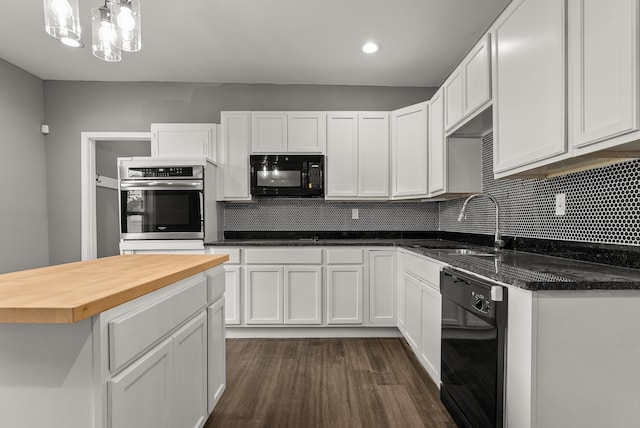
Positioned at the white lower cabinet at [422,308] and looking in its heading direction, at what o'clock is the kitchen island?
The kitchen island is roughly at 10 o'clock from the white lower cabinet.

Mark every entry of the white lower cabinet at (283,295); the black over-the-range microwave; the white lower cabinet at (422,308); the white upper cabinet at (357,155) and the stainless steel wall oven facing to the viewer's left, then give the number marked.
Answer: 1

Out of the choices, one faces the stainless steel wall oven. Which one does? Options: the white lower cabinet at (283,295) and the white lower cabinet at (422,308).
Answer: the white lower cabinet at (422,308)

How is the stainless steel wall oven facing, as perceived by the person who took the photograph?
facing the viewer

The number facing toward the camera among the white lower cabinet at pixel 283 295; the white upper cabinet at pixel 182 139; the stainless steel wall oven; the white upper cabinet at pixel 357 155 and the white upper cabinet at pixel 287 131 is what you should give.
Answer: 5

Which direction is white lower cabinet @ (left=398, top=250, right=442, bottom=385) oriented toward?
to the viewer's left

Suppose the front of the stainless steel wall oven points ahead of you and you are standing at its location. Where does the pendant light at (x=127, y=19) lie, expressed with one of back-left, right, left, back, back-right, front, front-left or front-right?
front

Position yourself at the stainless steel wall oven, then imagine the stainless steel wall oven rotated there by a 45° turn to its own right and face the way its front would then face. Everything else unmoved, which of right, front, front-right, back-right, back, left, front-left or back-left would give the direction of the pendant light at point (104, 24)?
front-left

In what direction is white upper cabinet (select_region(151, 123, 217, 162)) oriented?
toward the camera

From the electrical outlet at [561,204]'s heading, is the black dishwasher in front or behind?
in front

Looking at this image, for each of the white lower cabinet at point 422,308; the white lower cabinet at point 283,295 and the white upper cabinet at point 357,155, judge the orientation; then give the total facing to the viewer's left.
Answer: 1

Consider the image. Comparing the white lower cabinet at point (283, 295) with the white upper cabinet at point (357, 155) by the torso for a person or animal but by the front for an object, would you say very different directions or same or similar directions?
same or similar directions

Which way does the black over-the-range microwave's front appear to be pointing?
toward the camera

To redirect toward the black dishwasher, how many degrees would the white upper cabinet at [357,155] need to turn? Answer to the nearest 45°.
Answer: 0° — it already faces it

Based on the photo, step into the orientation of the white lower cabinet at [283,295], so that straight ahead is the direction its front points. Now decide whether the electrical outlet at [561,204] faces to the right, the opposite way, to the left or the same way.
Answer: to the right

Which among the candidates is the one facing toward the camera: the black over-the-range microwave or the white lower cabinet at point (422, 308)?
the black over-the-range microwave

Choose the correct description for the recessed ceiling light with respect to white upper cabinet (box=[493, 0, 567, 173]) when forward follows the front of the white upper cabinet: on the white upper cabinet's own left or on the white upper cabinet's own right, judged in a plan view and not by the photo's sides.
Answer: on the white upper cabinet's own right

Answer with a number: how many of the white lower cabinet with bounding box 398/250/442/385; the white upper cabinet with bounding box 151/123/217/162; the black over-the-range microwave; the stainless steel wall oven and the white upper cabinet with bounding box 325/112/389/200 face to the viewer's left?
1
